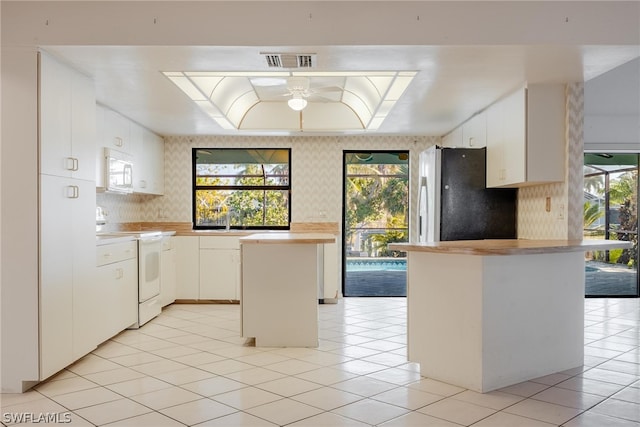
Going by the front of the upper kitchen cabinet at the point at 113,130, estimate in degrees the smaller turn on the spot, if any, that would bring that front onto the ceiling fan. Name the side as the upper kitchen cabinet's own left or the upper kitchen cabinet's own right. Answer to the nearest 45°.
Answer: approximately 45° to the upper kitchen cabinet's own left

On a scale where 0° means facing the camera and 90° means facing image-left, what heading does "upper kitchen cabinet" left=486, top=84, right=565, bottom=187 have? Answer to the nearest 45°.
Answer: approximately 45°

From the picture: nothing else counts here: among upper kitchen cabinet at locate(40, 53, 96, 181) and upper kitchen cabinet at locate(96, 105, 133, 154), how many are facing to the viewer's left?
0

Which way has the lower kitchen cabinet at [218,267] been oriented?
toward the camera

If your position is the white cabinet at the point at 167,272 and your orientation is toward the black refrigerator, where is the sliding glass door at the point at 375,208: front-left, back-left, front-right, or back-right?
front-left

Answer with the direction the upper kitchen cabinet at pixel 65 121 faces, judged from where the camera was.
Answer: facing the viewer and to the right of the viewer

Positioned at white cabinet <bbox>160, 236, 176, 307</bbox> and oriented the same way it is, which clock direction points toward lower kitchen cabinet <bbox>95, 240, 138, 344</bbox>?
The lower kitchen cabinet is roughly at 2 o'clock from the white cabinet.

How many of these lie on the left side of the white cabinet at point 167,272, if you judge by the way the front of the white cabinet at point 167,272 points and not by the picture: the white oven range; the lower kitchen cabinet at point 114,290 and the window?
1

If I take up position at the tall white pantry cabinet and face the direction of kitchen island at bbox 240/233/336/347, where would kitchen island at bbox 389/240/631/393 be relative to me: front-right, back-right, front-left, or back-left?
front-right

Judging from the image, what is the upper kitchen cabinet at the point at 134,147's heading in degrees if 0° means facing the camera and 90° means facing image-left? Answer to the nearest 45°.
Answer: approximately 315°
